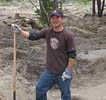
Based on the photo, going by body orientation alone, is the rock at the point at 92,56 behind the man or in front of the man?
behind

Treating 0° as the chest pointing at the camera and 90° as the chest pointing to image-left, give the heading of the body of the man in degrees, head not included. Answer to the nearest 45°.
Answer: approximately 45°
